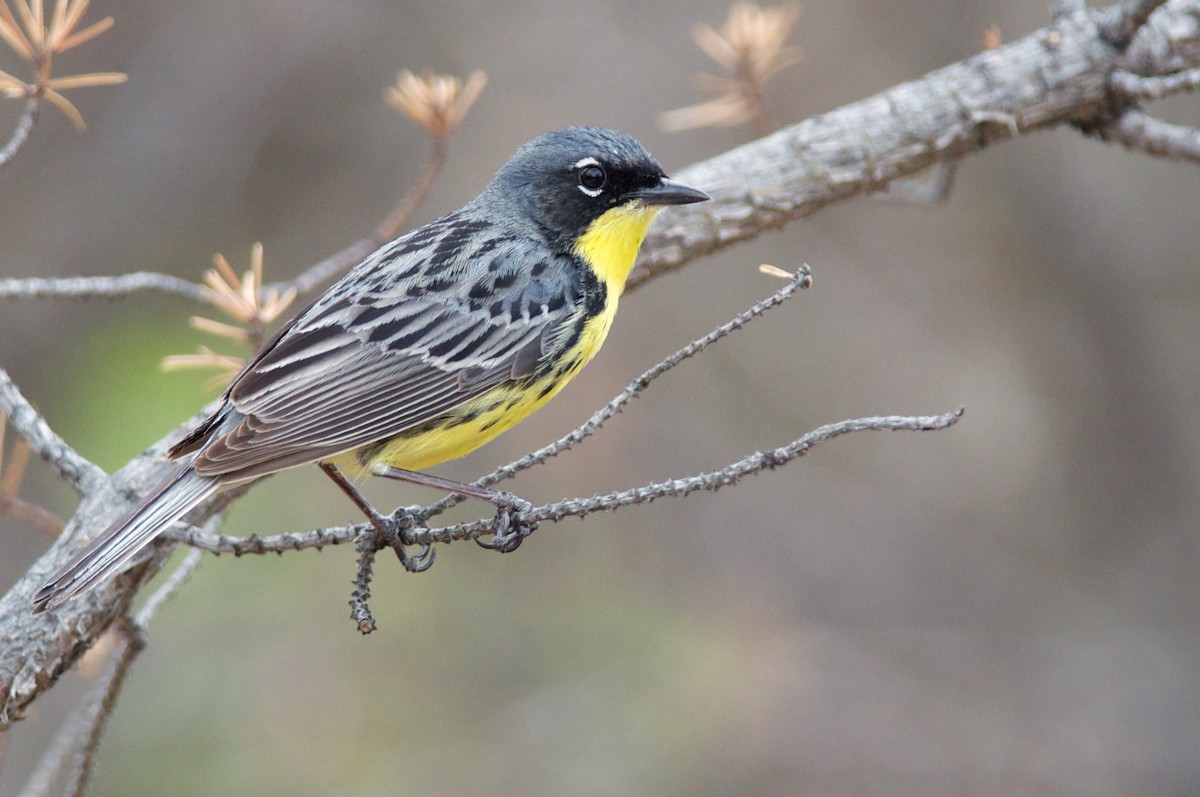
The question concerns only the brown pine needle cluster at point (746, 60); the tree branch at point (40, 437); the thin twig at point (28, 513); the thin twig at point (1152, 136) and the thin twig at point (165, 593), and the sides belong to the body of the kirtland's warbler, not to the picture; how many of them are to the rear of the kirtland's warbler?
3

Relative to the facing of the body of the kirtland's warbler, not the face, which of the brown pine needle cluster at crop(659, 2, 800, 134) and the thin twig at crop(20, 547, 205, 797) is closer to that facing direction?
the brown pine needle cluster

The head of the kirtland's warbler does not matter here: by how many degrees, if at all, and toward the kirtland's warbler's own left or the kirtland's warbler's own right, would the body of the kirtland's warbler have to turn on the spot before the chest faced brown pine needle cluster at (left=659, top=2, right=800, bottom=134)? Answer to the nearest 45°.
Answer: approximately 45° to the kirtland's warbler's own left

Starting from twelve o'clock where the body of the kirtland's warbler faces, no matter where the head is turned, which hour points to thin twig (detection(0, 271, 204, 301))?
The thin twig is roughly at 6 o'clock from the kirtland's warbler.

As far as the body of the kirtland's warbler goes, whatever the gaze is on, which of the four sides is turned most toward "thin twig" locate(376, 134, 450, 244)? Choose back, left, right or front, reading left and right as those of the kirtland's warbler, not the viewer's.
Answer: left

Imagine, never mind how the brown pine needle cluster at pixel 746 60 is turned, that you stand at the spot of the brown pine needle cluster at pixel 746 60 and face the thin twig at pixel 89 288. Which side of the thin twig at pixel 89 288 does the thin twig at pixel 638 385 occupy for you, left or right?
left

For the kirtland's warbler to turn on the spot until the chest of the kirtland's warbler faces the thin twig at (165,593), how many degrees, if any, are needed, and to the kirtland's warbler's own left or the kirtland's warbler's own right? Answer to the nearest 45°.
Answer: approximately 180°

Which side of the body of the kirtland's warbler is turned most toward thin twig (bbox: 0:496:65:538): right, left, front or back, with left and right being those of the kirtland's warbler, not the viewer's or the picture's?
back

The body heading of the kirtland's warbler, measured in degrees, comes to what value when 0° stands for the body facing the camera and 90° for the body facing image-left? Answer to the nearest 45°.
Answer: approximately 270°
